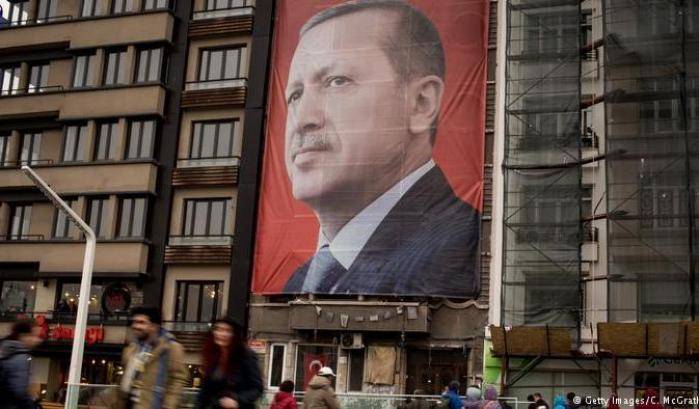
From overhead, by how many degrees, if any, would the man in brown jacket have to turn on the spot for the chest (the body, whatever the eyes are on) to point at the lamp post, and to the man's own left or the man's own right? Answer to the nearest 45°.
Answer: approximately 135° to the man's own right

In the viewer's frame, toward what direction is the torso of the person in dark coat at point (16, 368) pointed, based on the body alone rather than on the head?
to the viewer's right

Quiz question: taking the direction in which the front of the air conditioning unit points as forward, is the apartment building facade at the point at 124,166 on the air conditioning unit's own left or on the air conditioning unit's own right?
on the air conditioning unit's own right

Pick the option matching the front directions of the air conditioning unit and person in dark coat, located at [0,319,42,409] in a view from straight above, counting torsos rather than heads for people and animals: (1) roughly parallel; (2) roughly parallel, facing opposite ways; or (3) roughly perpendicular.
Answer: roughly perpendicular

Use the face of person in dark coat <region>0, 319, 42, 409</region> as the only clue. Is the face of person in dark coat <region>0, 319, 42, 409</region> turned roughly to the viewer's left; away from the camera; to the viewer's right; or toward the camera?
to the viewer's right

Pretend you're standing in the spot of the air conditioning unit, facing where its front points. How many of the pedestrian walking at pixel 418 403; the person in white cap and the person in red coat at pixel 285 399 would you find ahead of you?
3

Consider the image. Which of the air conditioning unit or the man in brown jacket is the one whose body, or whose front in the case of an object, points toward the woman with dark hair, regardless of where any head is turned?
the air conditioning unit
